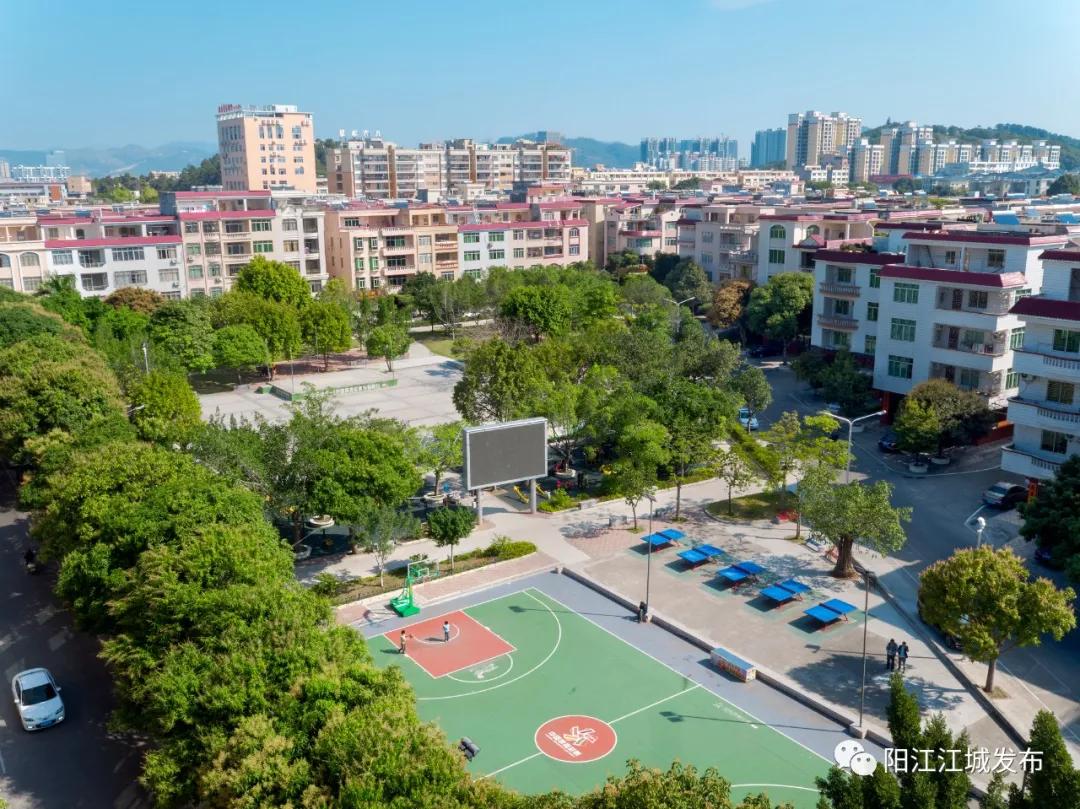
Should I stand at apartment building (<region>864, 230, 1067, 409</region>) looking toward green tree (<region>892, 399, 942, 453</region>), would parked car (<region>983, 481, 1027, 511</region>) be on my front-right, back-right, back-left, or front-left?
front-left

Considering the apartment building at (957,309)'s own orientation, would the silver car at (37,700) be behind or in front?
in front

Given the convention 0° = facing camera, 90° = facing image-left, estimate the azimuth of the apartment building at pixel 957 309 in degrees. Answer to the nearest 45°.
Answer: approximately 45°

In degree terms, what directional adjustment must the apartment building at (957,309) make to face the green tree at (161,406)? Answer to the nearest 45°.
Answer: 0° — it already faces it

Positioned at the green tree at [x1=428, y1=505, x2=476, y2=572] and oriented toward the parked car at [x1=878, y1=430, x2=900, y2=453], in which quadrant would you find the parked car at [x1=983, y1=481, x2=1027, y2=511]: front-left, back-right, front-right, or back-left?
front-right

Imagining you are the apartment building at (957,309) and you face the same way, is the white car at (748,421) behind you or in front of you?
in front

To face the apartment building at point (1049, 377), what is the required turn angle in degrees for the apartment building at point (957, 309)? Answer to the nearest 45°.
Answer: approximately 45° to its left

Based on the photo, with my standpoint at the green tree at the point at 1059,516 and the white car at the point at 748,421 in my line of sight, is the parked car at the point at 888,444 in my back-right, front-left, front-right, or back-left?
front-right

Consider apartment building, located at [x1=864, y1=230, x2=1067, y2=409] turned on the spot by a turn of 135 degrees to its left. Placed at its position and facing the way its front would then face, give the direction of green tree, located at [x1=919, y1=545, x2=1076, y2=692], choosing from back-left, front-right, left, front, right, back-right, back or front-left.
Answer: right

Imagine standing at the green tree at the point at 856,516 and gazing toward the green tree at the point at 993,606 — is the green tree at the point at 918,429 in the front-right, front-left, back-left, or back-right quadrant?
back-left

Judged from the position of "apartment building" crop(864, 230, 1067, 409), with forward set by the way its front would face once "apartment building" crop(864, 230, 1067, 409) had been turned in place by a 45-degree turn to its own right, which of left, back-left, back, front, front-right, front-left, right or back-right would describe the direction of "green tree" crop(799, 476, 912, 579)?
left

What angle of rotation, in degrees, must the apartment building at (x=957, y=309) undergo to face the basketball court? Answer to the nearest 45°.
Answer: approximately 45° to its left

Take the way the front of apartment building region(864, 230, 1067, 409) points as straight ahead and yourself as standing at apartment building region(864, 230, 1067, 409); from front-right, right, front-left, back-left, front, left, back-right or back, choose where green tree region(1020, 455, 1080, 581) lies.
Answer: front-left

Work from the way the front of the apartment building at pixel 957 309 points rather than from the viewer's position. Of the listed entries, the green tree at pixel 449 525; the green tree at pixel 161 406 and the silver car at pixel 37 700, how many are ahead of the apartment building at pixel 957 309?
3
